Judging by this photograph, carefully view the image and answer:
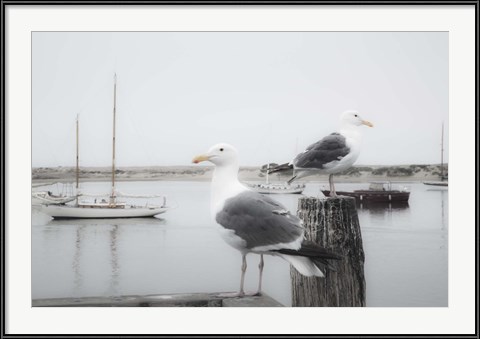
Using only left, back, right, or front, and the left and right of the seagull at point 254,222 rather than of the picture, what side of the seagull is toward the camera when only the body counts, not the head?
left

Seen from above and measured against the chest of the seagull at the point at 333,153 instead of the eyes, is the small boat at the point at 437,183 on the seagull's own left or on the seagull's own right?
on the seagull's own left

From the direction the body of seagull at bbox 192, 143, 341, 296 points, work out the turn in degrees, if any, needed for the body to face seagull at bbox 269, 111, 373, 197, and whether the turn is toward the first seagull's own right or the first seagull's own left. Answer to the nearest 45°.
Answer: approximately 135° to the first seagull's own right

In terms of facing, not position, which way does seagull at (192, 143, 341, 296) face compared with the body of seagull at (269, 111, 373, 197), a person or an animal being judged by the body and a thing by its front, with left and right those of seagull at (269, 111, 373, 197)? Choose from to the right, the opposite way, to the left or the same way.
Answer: the opposite way

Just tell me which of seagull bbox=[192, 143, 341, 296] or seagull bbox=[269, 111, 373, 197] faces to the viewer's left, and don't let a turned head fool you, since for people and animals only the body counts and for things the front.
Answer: seagull bbox=[192, 143, 341, 296]

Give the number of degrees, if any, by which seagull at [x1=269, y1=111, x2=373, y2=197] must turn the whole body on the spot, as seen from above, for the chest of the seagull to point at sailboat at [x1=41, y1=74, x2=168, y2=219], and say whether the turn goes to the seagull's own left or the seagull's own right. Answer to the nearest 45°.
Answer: approximately 135° to the seagull's own left

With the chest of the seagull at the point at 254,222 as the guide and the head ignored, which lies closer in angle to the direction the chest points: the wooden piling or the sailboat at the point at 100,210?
the sailboat

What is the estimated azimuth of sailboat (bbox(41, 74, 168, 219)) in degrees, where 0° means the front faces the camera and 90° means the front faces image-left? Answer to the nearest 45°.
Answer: approximately 270°

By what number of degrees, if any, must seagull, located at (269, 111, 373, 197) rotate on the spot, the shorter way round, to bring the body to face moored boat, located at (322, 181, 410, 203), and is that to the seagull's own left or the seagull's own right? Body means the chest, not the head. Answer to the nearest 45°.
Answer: approximately 90° to the seagull's own left

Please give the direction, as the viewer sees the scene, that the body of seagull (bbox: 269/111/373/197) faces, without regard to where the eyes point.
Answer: to the viewer's right
